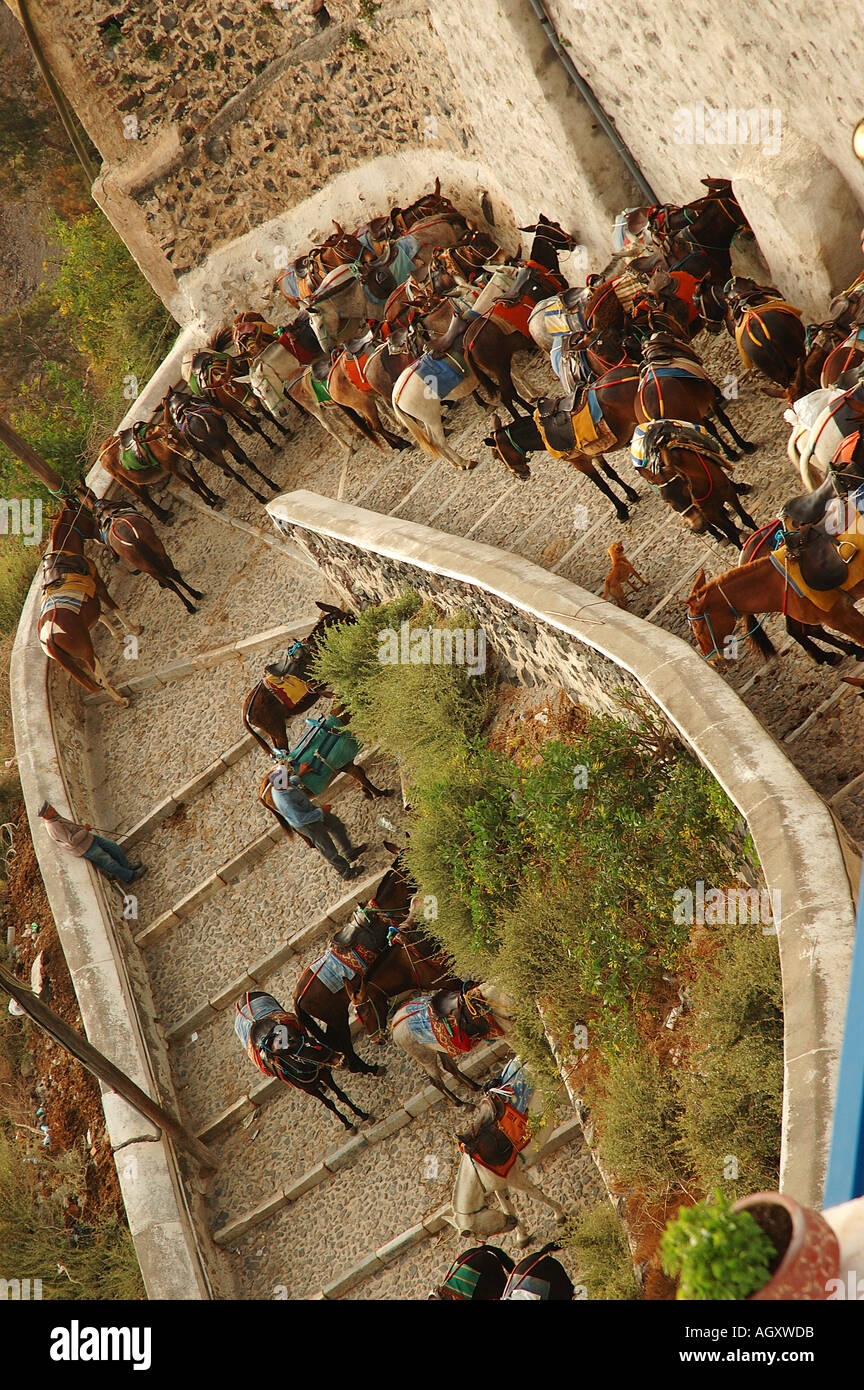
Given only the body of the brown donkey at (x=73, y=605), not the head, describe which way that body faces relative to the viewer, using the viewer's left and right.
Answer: facing away from the viewer and to the right of the viewer

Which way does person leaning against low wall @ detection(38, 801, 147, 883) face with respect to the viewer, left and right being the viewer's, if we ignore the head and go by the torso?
facing to the right of the viewer

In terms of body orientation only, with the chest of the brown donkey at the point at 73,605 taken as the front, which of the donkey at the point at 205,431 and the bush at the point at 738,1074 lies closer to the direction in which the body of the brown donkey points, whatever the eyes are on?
the donkey

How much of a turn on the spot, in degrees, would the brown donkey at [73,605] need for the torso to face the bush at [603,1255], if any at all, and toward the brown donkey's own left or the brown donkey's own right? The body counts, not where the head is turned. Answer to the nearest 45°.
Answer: approximately 135° to the brown donkey's own right

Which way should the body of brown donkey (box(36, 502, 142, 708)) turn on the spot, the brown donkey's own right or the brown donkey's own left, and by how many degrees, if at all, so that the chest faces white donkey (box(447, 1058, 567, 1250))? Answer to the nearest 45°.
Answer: approximately 135° to the brown donkey's own right

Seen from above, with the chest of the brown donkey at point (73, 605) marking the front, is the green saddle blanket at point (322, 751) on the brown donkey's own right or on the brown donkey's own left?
on the brown donkey's own right

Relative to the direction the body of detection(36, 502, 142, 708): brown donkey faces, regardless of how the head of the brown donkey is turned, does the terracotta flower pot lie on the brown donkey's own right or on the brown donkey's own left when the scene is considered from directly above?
on the brown donkey's own right
